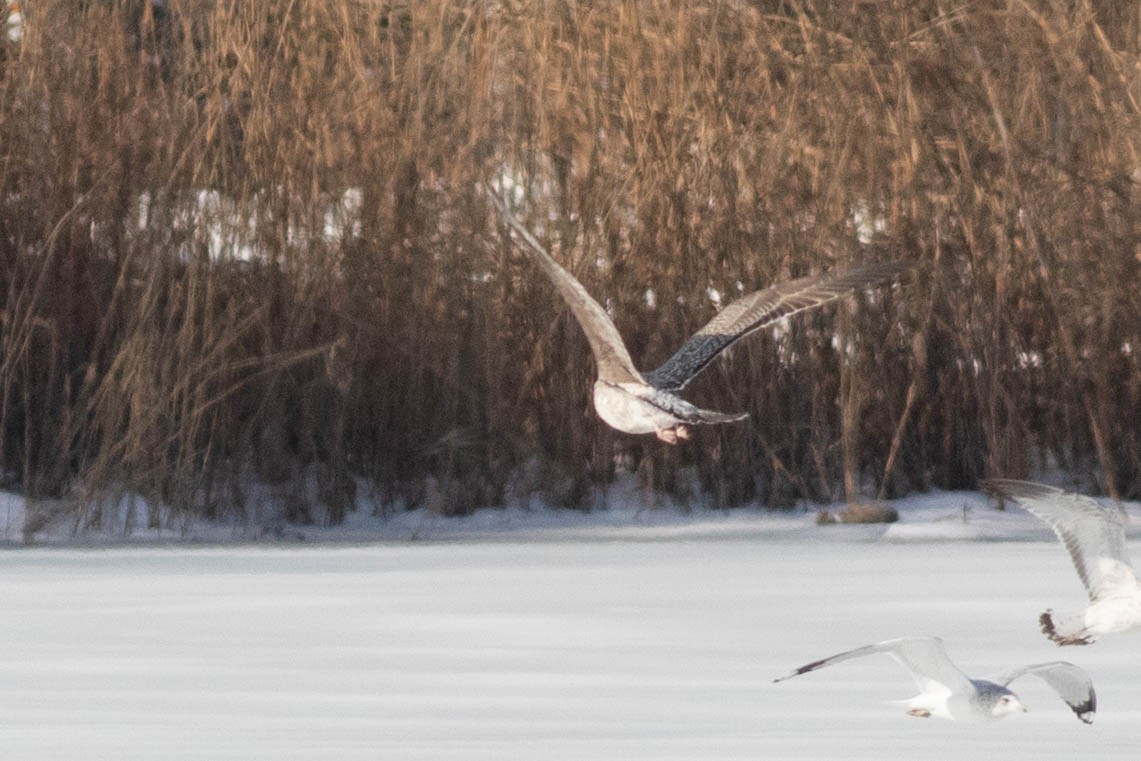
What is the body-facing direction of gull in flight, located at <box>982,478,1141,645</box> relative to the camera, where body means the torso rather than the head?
to the viewer's right

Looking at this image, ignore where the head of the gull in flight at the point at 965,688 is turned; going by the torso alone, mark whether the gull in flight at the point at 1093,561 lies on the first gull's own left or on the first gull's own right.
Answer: on the first gull's own left

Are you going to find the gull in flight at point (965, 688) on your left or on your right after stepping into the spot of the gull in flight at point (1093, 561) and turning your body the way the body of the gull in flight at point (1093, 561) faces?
on your right

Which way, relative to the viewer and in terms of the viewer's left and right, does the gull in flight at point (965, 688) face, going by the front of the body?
facing the viewer and to the right of the viewer

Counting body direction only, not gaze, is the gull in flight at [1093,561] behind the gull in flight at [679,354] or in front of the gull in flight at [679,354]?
behind

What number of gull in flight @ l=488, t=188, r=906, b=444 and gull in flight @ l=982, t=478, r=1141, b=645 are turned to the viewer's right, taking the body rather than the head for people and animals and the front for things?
1

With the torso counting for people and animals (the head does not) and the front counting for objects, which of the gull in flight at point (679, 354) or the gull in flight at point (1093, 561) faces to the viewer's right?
the gull in flight at point (1093, 561)

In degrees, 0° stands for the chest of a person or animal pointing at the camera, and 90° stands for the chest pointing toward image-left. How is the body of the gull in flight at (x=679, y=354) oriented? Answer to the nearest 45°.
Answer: approximately 135°
